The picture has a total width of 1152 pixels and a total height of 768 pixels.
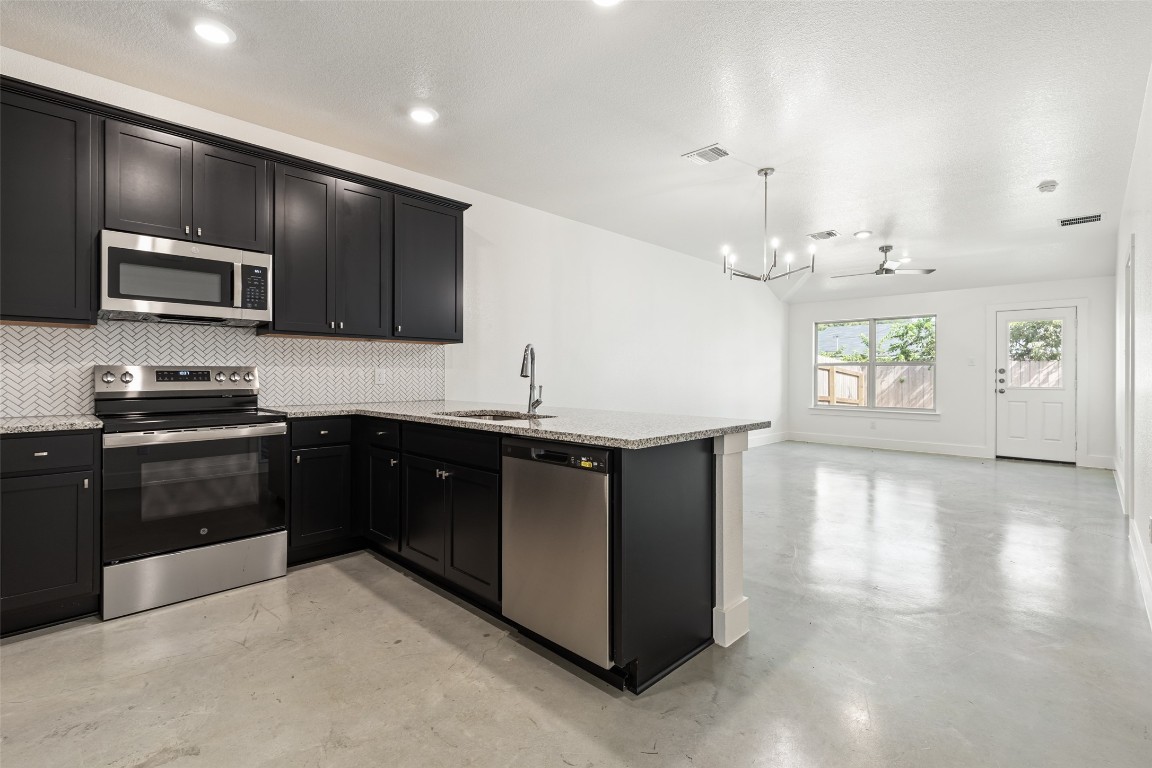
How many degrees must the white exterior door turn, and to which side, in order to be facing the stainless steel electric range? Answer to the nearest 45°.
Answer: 0° — it already faces it

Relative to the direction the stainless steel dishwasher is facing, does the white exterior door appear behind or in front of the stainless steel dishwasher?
behind

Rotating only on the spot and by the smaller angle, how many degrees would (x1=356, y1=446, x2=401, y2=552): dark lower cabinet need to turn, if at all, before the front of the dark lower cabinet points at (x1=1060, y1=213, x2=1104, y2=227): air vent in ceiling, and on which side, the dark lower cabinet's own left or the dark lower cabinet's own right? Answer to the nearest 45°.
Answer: approximately 135° to the dark lower cabinet's own left

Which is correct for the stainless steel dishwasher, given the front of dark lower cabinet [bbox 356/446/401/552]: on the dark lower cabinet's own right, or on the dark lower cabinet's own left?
on the dark lower cabinet's own left

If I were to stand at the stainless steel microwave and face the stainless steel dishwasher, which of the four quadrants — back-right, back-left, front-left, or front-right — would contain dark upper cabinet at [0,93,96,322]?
back-right

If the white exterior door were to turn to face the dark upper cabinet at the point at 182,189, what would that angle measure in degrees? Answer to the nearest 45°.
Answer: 0° — it already faces it

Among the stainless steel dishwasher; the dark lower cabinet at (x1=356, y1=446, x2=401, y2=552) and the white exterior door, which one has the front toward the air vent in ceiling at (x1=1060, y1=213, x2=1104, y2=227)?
the white exterior door

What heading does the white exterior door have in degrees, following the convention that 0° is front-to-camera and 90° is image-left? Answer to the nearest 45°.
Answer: approximately 0°

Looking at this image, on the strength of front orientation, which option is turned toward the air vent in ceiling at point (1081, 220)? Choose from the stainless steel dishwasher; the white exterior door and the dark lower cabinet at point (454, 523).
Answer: the white exterior door

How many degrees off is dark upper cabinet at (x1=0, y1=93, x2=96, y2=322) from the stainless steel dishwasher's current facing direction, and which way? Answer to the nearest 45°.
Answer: approximately 45° to its right
